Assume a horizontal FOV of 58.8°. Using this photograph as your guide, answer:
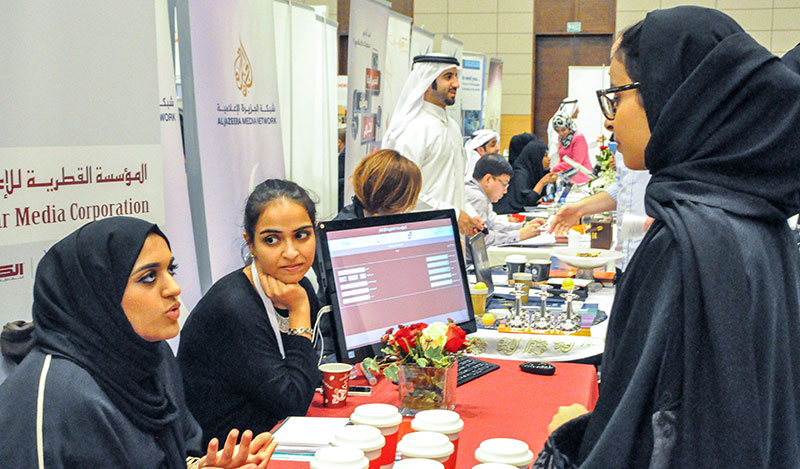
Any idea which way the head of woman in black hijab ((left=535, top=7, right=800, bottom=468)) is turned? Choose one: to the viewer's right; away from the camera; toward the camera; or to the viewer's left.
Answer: to the viewer's left

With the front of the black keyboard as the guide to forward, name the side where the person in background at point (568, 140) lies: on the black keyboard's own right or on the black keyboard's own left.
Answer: on the black keyboard's own left

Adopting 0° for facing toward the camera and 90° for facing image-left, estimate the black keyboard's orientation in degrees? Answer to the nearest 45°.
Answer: approximately 315°

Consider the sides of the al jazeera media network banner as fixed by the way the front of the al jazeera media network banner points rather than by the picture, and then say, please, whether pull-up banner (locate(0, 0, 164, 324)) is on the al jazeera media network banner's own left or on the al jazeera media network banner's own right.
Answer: on the al jazeera media network banner's own right

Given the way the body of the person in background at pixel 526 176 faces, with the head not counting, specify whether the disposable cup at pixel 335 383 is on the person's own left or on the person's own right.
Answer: on the person's own right

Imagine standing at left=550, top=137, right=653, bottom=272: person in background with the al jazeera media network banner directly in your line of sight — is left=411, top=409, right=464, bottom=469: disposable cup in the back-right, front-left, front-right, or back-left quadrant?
front-left

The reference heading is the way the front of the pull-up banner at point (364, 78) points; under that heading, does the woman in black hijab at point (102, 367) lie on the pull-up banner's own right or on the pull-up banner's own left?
on the pull-up banner's own right

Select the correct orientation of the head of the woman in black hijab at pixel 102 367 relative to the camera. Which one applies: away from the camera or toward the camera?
toward the camera
